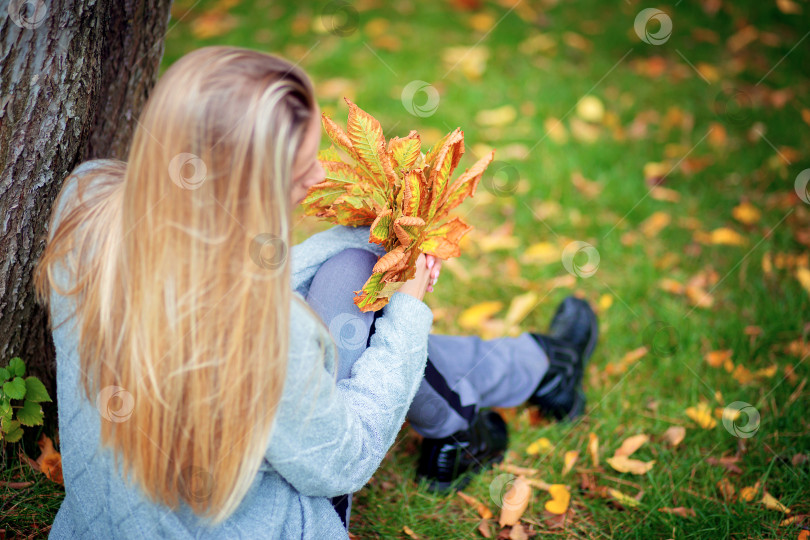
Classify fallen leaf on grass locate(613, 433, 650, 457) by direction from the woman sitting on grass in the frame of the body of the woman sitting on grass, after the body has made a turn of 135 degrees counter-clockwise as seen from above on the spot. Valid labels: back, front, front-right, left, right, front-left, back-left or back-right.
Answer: back-right

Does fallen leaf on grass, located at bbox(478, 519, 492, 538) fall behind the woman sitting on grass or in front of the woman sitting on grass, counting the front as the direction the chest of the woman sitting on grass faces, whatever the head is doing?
in front

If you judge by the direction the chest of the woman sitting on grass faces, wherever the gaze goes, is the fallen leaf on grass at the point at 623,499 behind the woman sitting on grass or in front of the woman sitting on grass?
in front

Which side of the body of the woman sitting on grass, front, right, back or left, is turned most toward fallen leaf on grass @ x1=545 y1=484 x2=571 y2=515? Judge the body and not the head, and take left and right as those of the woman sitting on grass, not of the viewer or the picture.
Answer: front

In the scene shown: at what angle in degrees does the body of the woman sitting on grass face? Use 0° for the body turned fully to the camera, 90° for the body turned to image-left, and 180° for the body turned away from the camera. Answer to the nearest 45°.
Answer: approximately 225°

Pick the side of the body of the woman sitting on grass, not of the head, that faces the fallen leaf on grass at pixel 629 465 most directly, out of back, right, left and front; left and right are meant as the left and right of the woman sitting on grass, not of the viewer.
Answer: front

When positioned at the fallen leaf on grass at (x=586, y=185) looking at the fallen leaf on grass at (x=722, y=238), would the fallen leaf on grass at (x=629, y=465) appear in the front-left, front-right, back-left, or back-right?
front-right

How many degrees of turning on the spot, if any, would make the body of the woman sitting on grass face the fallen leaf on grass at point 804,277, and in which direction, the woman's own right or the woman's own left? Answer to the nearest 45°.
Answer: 0° — they already face it

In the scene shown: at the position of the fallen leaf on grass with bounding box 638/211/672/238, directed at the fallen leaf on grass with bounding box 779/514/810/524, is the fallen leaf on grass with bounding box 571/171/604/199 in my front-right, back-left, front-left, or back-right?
back-right

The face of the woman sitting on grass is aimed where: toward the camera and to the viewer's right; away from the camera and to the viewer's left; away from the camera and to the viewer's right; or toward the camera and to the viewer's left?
away from the camera and to the viewer's right
